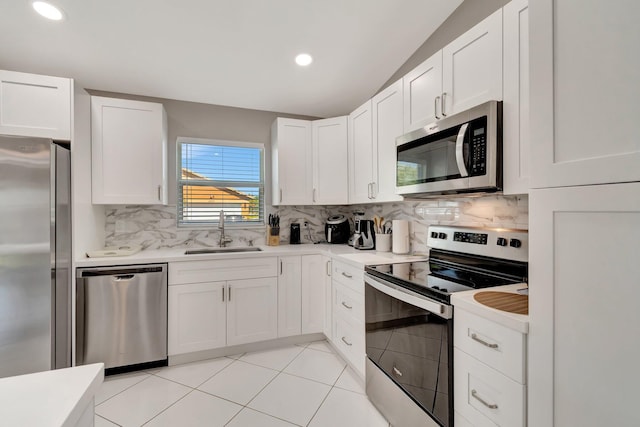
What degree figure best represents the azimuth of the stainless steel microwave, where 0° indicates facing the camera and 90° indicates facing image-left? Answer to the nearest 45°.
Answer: approximately 45°

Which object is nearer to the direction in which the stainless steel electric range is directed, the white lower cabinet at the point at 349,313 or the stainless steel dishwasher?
the stainless steel dishwasher

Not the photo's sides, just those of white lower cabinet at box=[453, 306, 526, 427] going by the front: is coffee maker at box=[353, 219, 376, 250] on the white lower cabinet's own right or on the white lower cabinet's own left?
on the white lower cabinet's own right

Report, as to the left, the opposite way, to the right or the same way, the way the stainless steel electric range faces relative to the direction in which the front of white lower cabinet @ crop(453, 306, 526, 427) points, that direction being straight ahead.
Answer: the same way

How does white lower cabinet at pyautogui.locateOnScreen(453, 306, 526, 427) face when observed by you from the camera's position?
facing the viewer and to the left of the viewer

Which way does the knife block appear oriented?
toward the camera

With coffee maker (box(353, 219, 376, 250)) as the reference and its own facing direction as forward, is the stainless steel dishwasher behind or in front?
in front

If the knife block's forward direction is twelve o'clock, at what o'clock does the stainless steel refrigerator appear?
The stainless steel refrigerator is roughly at 2 o'clock from the knife block.

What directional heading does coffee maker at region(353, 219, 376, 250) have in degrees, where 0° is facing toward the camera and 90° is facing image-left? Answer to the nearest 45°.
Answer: approximately 45°

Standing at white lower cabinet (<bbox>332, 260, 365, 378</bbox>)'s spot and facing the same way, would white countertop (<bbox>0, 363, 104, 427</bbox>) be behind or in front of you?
in front

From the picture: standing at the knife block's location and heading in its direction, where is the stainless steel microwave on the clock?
The stainless steel microwave is roughly at 11 o'clock from the knife block.

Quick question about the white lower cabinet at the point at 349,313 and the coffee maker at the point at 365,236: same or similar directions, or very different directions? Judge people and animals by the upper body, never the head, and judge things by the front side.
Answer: same or similar directions

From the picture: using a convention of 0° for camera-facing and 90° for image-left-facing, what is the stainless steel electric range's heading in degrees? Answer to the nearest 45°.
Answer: approximately 45°

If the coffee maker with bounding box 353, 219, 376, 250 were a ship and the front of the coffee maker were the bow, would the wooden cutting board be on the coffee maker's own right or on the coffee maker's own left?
on the coffee maker's own left

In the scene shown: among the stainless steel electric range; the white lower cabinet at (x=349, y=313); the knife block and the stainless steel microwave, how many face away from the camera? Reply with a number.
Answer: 0

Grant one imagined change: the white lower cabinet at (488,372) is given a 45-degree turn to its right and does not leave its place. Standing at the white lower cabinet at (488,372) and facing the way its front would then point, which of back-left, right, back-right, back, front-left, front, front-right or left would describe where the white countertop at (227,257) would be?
front
